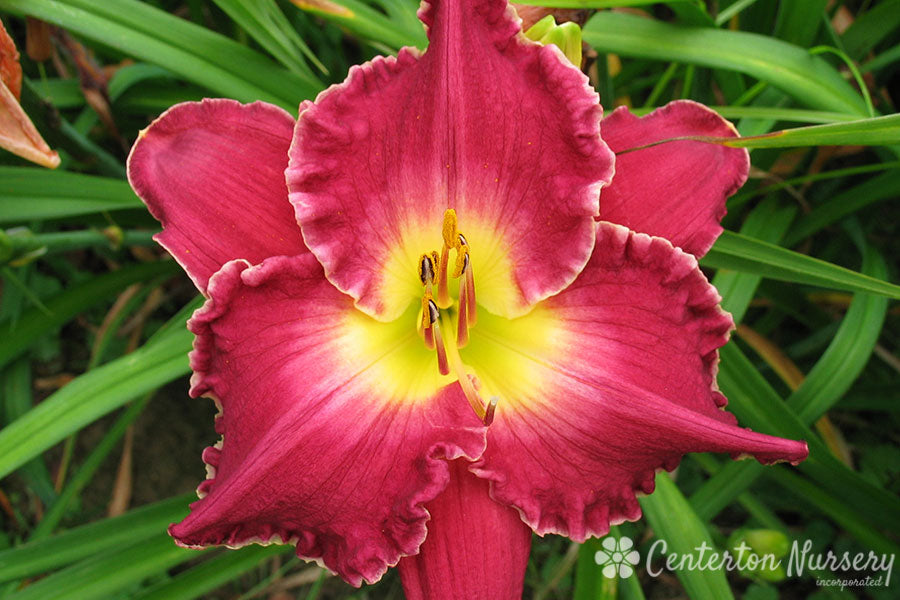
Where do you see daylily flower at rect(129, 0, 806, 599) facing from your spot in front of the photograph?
facing the viewer
